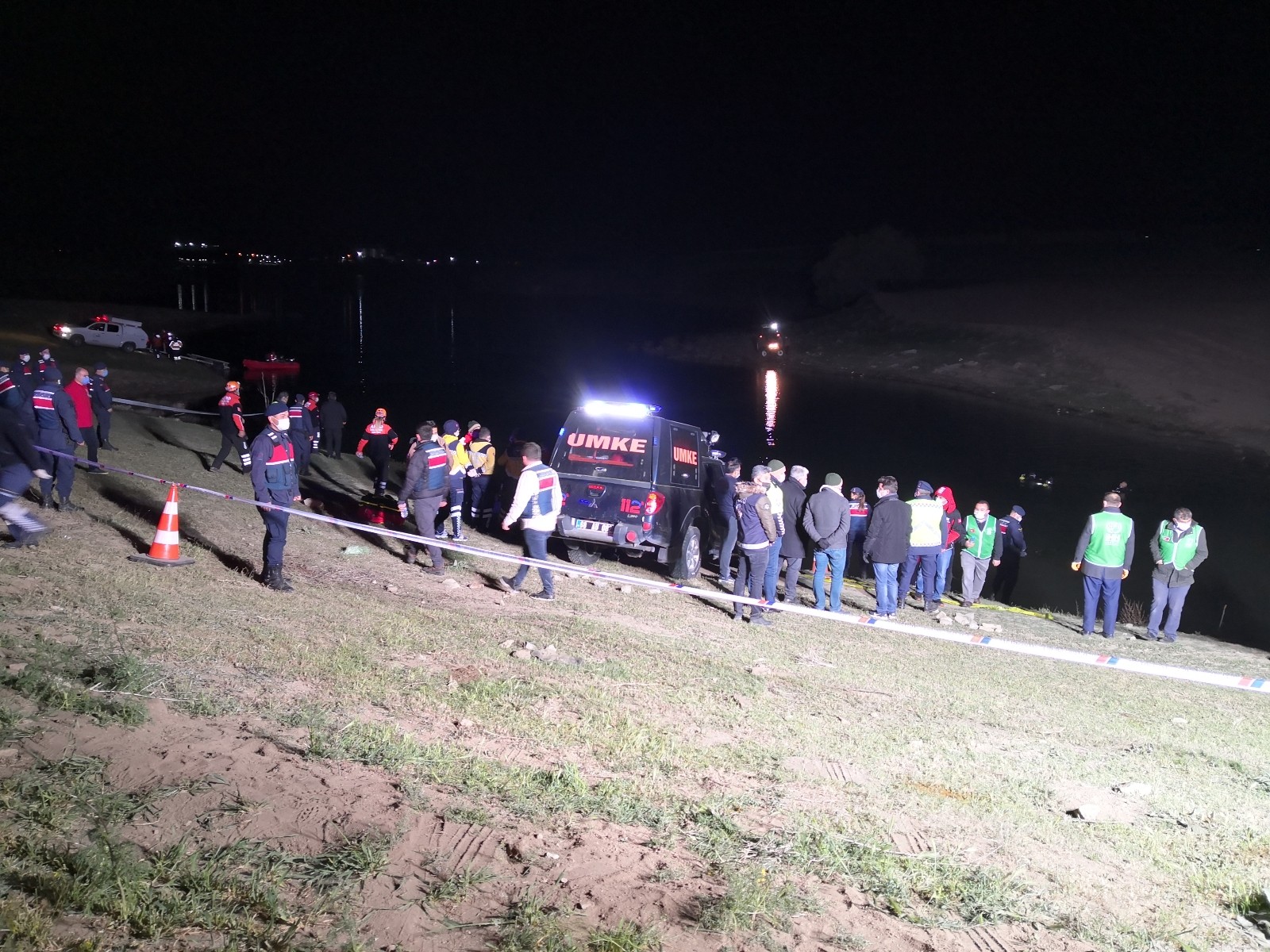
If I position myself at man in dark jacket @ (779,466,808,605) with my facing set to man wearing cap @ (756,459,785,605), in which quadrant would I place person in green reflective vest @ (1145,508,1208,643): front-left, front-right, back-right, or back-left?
back-left

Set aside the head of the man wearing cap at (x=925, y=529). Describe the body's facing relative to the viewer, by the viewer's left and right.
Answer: facing away from the viewer

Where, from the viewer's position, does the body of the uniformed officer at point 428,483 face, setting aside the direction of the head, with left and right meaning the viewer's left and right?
facing away from the viewer and to the left of the viewer

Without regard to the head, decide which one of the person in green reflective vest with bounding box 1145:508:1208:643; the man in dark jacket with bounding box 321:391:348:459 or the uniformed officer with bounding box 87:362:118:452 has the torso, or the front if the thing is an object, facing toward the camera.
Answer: the person in green reflective vest

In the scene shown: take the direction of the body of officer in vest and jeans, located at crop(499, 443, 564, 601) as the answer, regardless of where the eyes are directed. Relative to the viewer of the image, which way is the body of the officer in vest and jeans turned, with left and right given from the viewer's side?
facing away from the viewer and to the left of the viewer

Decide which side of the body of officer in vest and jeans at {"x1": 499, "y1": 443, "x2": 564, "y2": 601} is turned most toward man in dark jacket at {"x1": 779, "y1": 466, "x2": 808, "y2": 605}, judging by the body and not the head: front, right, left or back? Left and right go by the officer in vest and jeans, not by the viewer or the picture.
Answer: right

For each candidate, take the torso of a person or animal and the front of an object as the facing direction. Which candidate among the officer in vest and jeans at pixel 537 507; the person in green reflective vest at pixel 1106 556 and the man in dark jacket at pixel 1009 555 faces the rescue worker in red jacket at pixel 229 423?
the officer in vest and jeans
